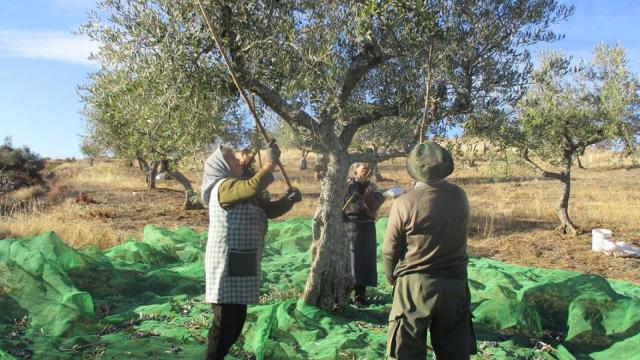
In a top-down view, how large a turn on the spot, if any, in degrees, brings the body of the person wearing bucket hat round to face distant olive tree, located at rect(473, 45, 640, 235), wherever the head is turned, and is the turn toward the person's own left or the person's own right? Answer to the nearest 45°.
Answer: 0° — they already face it

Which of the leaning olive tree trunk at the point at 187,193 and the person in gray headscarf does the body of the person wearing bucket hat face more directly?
the leaning olive tree trunk

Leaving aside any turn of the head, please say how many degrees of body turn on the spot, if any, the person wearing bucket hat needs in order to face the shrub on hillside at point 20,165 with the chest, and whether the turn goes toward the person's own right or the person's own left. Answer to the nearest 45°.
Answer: approximately 45° to the person's own left

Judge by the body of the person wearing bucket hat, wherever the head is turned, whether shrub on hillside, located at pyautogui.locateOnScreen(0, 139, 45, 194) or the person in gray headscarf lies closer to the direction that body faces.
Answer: the shrub on hillside

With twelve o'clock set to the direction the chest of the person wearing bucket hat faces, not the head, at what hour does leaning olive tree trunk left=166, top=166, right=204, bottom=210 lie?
The leaning olive tree trunk is roughly at 11 o'clock from the person wearing bucket hat.

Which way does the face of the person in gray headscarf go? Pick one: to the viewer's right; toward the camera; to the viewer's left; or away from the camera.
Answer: to the viewer's right

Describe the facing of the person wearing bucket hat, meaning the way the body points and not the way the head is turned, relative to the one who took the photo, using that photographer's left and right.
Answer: facing away from the viewer

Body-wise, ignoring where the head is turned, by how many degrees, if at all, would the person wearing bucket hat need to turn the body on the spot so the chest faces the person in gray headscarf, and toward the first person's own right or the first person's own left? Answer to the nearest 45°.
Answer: approximately 90° to the first person's own left
